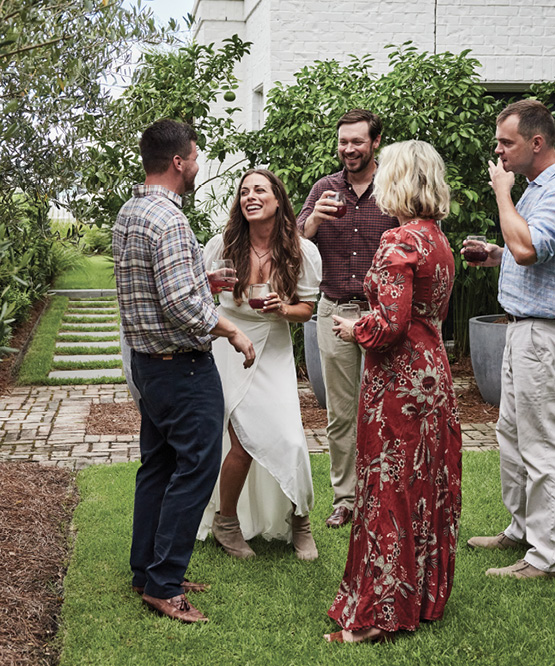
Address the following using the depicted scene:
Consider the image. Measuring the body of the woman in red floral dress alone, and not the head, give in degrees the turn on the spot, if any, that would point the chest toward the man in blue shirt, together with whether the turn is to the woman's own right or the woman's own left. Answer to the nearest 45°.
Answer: approximately 90° to the woman's own right

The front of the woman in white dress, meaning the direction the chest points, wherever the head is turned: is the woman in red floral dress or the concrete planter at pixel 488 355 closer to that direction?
the woman in red floral dress

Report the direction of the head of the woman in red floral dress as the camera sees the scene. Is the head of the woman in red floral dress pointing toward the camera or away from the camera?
away from the camera

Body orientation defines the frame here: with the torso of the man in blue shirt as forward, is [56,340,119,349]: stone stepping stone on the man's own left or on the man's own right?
on the man's own right

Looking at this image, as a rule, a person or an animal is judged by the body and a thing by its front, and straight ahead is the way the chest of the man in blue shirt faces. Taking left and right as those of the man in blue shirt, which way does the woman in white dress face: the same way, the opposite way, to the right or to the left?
to the left

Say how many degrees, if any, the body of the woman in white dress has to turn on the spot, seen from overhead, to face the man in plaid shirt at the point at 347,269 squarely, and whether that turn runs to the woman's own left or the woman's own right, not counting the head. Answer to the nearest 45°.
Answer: approximately 135° to the woman's own left

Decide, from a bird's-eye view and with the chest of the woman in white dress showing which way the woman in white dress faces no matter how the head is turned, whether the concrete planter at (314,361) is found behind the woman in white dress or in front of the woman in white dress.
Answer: behind

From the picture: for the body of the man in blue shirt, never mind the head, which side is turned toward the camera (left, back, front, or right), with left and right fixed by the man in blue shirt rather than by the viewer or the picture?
left

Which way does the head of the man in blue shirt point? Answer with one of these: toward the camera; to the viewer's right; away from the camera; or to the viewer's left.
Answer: to the viewer's left

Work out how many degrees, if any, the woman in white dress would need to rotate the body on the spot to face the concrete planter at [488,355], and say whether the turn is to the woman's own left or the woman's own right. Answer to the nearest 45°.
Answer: approximately 135° to the woman's own left

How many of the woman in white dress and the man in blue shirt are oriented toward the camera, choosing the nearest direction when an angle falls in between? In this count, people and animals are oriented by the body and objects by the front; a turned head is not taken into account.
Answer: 1

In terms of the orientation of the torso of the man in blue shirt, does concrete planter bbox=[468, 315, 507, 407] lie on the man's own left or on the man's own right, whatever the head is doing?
on the man's own right
